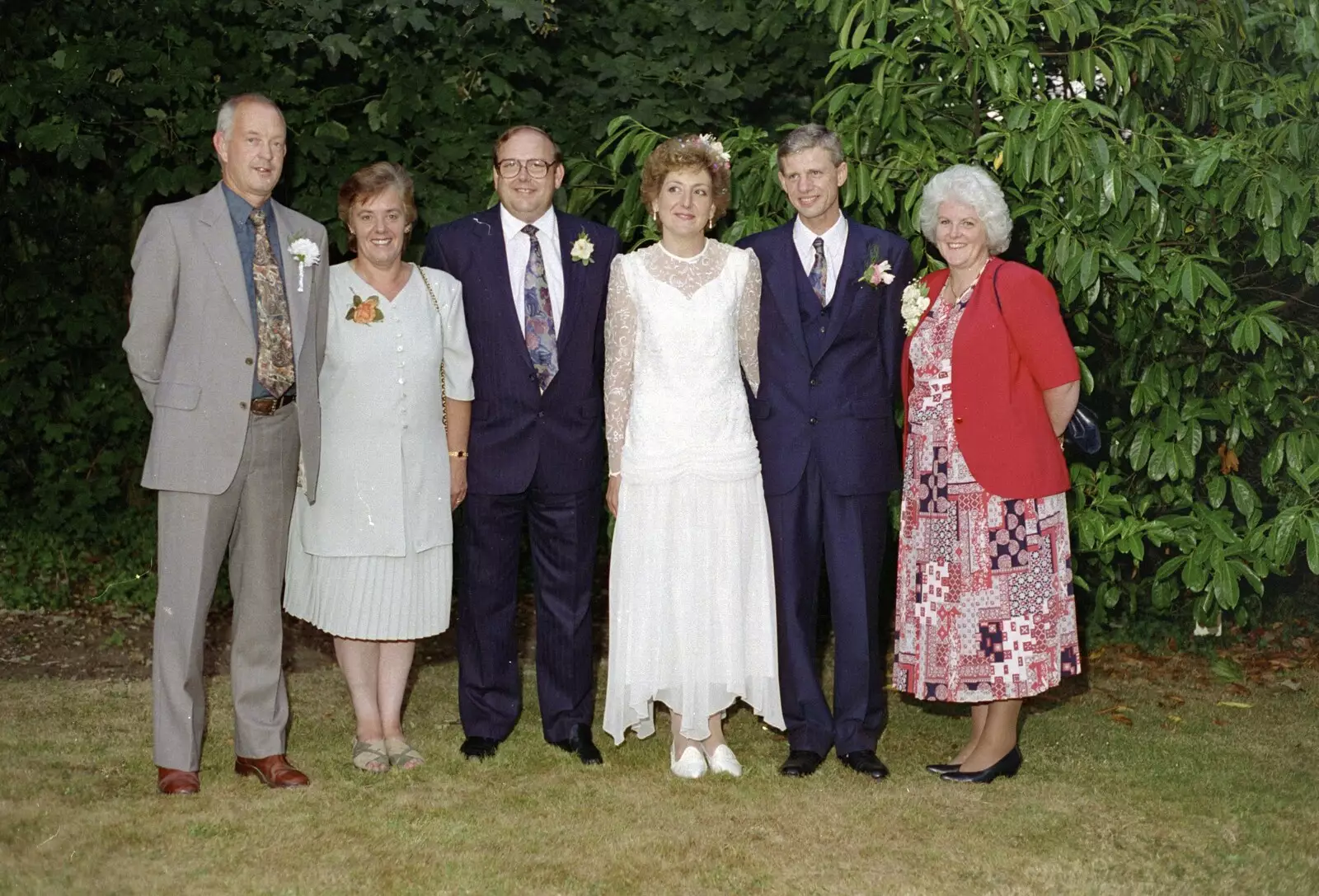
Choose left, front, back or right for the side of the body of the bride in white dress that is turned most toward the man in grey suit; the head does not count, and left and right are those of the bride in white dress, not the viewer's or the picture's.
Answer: right

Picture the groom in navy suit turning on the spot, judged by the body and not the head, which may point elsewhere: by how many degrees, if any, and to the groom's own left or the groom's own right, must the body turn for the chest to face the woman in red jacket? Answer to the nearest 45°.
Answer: approximately 90° to the groom's own left

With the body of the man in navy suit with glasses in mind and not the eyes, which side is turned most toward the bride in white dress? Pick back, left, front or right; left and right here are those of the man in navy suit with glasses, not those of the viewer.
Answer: left

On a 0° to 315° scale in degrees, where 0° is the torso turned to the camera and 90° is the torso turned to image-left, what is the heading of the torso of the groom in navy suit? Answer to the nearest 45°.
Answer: approximately 0°

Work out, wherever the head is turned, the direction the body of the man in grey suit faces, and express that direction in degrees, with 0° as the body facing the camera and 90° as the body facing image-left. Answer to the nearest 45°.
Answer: approximately 315°

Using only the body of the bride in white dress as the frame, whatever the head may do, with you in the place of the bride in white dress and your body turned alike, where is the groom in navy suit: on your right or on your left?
on your left
